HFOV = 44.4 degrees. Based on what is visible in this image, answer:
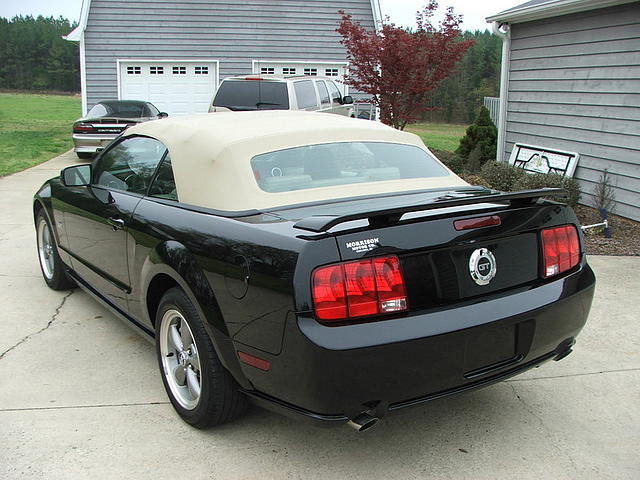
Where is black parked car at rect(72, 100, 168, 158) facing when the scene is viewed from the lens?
facing away from the viewer and to the right of the viewer

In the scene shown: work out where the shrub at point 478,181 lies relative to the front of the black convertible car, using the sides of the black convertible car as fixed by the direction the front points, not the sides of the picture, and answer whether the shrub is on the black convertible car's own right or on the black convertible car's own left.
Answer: on the black convertible car's own right

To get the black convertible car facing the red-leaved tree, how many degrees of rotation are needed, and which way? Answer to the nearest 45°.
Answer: approximately 45° to its right

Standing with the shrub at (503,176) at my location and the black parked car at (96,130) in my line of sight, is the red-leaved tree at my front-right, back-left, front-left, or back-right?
front-right

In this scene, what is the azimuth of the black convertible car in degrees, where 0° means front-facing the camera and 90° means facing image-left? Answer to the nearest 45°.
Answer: approximately 135°

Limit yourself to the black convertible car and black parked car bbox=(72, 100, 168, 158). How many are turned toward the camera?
0

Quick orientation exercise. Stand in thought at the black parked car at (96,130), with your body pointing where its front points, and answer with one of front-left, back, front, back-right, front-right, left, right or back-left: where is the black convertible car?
back-right

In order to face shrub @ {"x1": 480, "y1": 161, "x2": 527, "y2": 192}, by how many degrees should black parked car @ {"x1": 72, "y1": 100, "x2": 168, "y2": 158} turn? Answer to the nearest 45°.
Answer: approximately 90° to its right

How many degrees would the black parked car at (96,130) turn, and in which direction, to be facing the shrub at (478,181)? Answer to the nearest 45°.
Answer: approximately 90° to its right
